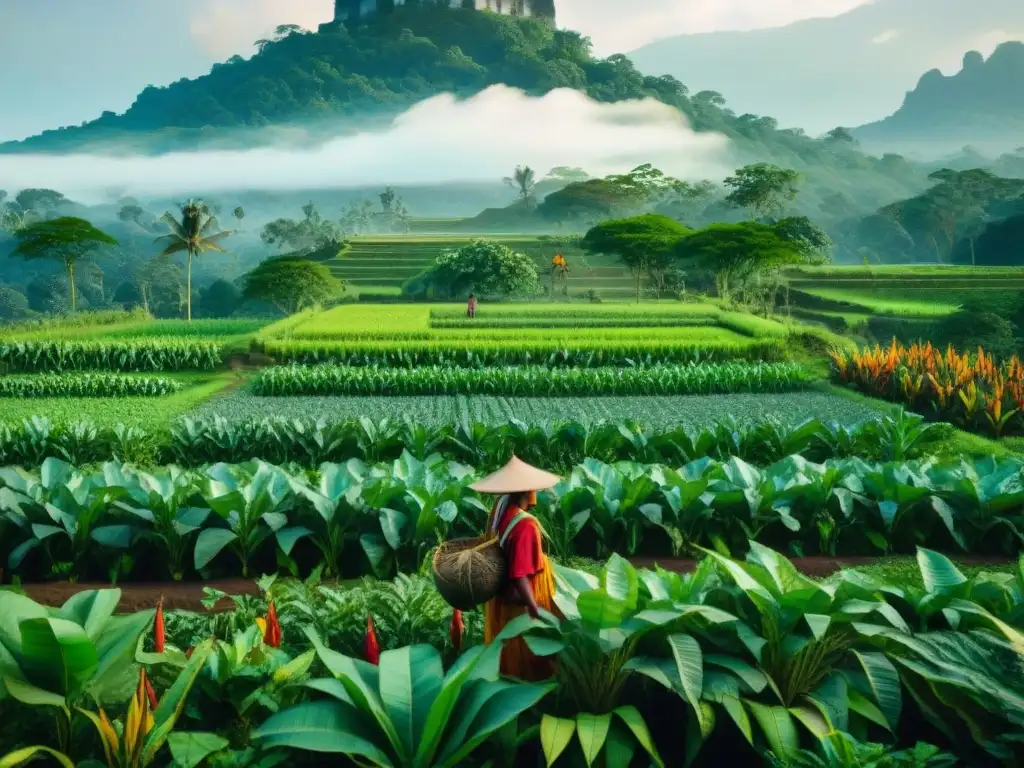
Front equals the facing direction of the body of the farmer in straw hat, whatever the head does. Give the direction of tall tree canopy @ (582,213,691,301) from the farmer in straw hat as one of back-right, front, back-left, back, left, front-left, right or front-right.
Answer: left

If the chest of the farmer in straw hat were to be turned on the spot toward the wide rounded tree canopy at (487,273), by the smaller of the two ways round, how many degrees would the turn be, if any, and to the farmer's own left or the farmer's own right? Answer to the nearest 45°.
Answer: approximately 90° to the farmer's own left

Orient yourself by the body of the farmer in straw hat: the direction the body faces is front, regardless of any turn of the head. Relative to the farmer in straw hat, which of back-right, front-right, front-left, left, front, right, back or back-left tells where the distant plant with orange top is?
left

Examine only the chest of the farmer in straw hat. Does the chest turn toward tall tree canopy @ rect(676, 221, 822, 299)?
no

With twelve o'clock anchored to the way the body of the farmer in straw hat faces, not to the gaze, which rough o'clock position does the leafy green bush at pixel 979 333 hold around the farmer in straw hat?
The leafy green bush is roughly at 10 o'clock from the farmer in straw hat.

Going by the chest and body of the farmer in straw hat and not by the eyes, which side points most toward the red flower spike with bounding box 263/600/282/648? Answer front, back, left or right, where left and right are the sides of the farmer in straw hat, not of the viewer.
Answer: back

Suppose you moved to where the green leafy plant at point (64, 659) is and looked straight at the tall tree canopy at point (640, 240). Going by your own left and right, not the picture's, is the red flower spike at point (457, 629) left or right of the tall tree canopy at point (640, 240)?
right

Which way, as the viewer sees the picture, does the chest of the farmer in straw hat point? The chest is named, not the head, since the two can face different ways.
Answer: to the viewer's right

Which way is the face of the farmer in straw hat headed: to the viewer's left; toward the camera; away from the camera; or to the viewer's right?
to the viewer's right
